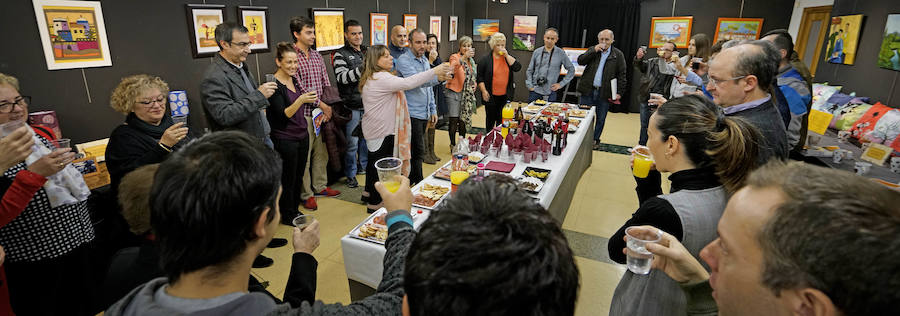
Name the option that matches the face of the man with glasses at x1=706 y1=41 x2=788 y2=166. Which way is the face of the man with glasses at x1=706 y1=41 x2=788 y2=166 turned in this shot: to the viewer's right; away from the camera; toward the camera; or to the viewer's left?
to the viewer's left

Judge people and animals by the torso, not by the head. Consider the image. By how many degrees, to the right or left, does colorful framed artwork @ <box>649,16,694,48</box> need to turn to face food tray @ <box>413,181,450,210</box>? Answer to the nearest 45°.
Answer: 0° — it already faces it

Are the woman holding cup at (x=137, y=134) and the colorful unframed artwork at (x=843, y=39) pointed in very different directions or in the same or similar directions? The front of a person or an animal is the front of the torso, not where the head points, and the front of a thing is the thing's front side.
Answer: very different directions

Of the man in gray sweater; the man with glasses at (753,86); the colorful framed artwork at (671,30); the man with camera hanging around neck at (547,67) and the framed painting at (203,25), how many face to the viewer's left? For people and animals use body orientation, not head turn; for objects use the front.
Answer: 1

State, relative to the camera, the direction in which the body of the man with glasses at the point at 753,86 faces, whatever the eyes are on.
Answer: to the viewer's left

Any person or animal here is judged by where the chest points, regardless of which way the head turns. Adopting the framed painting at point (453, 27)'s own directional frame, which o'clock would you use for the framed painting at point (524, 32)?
the framed painting at point (524, 32) is roughly at 10 o'clock from the framed painting at point (453, 27).

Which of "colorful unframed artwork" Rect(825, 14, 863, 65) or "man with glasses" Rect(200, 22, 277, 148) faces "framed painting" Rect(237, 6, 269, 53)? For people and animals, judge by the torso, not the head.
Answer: the colorful unframed artwork

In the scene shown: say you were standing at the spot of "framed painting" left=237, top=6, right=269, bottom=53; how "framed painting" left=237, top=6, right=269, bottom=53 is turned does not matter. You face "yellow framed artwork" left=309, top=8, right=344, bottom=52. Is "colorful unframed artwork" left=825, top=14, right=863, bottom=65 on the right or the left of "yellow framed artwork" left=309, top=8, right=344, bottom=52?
right

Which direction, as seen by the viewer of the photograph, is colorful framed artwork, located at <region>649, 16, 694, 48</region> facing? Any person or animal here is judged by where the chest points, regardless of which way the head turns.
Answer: facing the viewer

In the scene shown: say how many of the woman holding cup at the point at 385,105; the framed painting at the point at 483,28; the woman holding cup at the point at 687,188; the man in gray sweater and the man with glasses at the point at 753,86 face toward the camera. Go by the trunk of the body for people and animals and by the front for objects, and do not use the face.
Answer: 1

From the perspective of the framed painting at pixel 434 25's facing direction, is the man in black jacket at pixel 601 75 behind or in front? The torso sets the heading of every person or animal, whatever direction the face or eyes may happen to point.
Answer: in front

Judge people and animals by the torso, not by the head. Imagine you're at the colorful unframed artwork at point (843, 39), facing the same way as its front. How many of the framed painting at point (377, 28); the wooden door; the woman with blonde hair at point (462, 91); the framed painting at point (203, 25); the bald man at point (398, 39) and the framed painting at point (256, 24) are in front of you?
5

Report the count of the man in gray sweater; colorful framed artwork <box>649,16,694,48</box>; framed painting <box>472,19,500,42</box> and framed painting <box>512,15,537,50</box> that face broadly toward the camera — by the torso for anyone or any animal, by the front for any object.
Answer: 3

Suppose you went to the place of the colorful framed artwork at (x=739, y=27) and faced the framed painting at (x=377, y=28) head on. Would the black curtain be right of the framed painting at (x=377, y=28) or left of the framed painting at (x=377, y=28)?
right

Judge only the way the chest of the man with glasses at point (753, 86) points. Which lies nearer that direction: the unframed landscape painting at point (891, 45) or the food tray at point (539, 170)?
the food tray

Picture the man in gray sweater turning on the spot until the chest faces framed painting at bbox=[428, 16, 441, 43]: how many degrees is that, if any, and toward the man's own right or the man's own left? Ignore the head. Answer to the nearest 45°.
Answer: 0° — they already face it

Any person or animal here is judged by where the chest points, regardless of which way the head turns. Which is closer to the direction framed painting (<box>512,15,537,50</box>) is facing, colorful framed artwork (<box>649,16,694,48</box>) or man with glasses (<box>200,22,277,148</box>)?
the man with glasses

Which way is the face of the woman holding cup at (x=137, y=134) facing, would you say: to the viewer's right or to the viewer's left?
to the viewer's right

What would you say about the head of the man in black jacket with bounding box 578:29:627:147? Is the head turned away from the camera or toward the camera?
toward the camera
